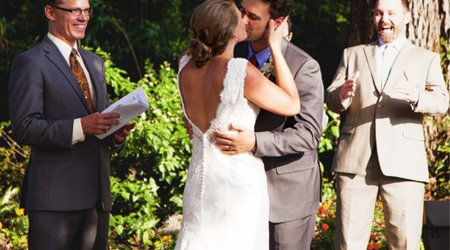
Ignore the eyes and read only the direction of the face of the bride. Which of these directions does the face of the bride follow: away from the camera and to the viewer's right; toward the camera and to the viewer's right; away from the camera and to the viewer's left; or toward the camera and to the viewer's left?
away from the camera and to the viewer's right

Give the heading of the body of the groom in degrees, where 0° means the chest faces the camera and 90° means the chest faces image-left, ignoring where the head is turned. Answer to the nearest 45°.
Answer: approximately 45°

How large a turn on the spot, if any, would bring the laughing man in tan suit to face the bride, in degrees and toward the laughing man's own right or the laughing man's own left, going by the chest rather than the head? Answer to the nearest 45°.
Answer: approximately 45° to the laughing man's own right

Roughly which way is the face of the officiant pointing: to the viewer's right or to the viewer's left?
to the viewer's right

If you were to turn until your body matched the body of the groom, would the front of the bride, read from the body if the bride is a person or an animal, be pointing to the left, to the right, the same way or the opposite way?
the opposite way

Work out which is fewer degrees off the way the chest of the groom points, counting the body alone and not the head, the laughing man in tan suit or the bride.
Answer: the bride

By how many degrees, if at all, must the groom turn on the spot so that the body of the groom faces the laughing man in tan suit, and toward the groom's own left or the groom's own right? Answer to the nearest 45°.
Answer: approximately 180°

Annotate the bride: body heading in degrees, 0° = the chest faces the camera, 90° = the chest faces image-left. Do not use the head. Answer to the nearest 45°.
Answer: approximately 225°

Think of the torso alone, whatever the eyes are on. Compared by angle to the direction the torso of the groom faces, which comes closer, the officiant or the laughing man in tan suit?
the officiant

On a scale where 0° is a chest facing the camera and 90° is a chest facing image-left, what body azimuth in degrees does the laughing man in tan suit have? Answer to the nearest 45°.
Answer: approximately 0°

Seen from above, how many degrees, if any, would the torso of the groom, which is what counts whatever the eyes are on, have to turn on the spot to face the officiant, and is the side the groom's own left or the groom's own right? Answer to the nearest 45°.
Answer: approximately 45° to the groom's own right

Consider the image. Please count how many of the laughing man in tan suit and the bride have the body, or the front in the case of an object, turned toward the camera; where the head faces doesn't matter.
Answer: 1
